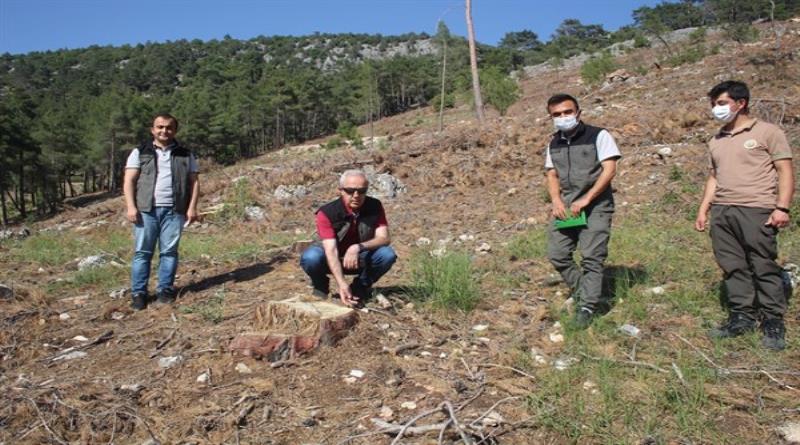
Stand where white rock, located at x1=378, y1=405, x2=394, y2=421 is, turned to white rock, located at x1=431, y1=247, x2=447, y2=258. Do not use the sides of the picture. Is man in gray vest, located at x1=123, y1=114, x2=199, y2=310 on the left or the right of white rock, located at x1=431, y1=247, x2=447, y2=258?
left

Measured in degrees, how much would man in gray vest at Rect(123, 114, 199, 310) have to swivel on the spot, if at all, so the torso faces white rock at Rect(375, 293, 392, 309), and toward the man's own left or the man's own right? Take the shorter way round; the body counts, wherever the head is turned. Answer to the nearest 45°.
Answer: approximately 45° to the man's own left

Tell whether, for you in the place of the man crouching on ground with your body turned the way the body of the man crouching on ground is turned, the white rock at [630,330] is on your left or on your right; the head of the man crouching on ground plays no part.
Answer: on your left

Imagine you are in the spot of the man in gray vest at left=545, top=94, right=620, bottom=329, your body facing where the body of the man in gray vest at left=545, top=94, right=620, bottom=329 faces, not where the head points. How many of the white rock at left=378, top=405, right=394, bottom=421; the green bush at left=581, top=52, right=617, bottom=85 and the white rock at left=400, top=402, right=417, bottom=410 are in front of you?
2

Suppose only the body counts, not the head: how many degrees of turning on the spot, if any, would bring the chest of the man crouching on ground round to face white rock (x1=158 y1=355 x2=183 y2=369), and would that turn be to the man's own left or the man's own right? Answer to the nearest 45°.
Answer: approximately 45° to the man's own right

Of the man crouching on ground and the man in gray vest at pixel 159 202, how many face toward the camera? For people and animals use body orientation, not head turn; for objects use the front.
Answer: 2

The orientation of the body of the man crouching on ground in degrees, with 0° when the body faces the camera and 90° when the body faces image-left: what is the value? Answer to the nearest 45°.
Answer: approximately 0°

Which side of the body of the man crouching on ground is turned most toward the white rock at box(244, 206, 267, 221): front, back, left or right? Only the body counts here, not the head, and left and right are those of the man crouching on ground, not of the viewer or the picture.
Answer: back

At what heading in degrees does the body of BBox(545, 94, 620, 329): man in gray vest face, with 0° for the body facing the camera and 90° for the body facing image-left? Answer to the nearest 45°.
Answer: approximately 45°

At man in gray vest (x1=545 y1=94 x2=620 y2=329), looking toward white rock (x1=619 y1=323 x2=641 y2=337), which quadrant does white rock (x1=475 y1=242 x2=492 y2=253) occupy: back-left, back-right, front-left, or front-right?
back-left

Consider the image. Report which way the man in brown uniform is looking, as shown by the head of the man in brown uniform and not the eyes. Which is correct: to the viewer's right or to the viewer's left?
to the viewer's left

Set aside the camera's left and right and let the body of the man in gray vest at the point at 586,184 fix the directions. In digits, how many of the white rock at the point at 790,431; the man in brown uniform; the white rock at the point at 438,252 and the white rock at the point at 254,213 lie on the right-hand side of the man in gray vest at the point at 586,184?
2

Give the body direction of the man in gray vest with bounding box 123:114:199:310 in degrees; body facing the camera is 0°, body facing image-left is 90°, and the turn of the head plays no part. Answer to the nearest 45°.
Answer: approximately 0°
